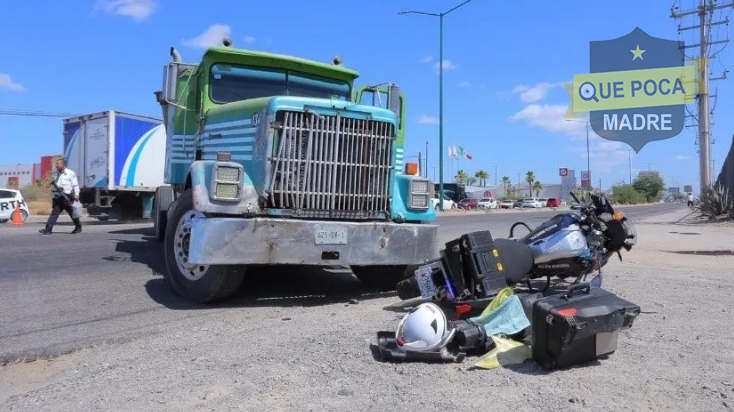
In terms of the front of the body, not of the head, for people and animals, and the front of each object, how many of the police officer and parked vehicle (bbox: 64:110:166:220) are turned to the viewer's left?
1

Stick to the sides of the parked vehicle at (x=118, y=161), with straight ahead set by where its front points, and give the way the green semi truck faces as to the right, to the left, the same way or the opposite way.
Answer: to the right

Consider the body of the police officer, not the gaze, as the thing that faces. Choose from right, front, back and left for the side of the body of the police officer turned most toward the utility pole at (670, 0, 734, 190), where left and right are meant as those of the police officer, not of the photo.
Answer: back

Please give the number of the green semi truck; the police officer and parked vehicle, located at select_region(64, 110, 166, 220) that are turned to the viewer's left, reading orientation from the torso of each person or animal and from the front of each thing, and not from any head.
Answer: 1

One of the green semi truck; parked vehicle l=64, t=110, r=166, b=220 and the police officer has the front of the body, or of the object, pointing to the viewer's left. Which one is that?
the police officer

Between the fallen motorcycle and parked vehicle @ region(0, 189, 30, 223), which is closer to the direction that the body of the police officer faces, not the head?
the parked vehicle

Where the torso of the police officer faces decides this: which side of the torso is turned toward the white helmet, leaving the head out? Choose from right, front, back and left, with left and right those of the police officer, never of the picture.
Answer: left

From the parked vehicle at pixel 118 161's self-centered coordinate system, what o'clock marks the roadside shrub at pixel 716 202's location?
The roadside shrub is roughly at 2 o'clock from the parked vehicle.

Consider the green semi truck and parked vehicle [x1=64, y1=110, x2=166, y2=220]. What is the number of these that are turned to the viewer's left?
0

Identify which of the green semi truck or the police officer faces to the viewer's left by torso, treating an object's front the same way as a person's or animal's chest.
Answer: the police officer

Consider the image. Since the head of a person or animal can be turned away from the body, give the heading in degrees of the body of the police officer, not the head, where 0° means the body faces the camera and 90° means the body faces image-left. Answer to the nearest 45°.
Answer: approximately 90°

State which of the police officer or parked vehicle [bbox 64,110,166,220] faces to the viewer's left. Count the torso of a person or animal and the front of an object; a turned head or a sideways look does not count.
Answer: the police officer

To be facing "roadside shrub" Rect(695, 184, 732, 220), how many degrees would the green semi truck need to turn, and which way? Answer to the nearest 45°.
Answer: approximately 90° to its left

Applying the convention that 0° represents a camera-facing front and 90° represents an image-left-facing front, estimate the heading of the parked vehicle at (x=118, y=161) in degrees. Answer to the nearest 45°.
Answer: approximately 225°

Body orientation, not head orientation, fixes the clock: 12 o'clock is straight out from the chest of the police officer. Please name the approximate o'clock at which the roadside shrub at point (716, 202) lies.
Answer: The roadside shrub is roughly at 6 o'clock from the police officer.

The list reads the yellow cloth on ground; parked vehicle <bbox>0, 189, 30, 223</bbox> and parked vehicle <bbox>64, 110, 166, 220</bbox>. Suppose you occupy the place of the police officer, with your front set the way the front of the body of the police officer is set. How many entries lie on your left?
1
